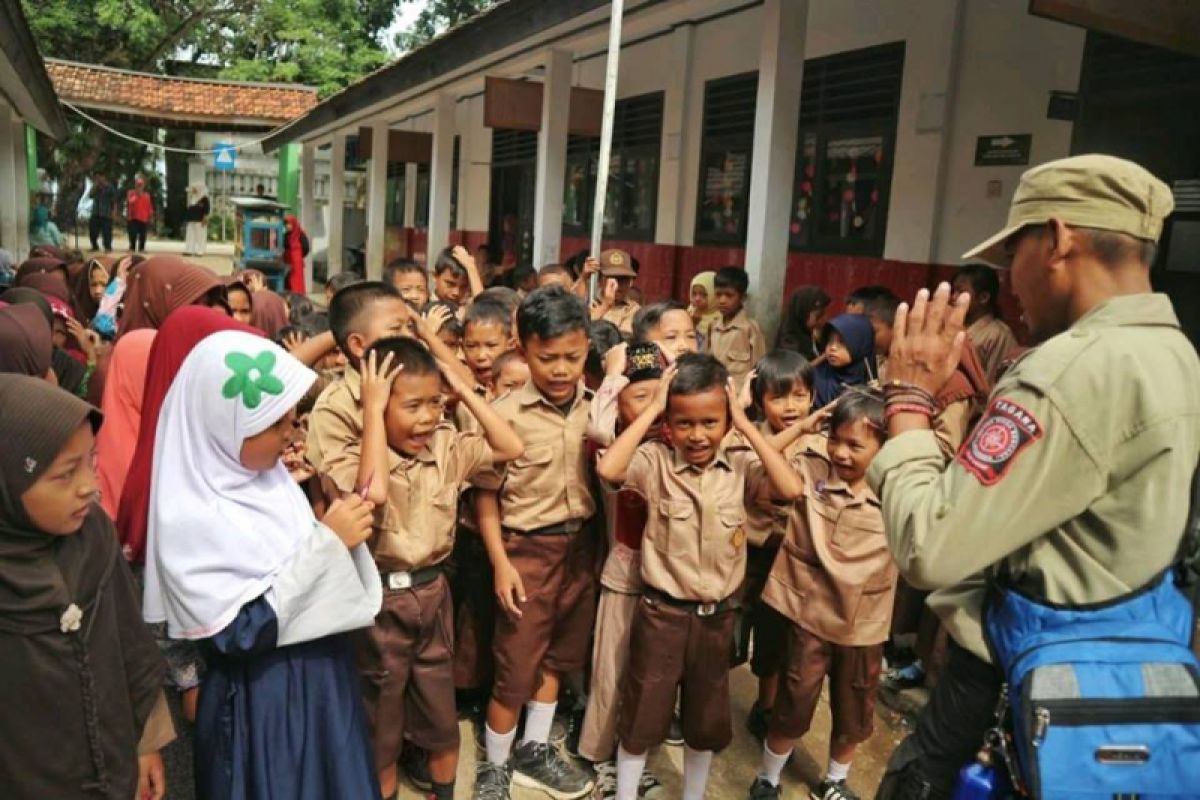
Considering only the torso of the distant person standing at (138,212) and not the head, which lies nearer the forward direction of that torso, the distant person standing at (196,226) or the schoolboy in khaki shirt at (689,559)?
the schoolboy in khaki shirt

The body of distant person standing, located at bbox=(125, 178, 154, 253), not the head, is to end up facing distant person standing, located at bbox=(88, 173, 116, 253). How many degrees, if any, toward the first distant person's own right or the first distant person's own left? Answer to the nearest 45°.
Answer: approximately 135° to the first distant person's own right

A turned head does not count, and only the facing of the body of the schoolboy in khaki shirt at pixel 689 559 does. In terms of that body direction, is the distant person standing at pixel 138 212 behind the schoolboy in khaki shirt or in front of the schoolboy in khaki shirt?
behind

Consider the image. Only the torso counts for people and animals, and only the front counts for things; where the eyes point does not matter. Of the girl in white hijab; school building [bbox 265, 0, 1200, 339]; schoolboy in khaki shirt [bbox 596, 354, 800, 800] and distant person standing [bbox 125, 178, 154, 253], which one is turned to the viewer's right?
the girl in white hijab

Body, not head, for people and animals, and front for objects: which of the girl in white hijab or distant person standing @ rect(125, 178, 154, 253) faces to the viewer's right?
the girl in white hijab

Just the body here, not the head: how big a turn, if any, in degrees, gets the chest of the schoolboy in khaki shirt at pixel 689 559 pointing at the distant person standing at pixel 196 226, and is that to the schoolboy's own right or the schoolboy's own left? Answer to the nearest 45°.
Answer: approximately 135° to the schoolboy's own right

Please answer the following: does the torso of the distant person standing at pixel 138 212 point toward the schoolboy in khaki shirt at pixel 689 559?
yes

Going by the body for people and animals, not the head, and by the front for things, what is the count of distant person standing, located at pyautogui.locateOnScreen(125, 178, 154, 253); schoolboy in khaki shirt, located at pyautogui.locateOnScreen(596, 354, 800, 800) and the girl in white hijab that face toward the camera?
2

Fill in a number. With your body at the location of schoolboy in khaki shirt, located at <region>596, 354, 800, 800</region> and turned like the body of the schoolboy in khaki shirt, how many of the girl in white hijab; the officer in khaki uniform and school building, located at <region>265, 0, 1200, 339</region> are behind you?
1

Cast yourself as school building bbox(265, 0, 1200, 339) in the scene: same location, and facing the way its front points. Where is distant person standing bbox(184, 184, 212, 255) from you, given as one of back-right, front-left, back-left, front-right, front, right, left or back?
right

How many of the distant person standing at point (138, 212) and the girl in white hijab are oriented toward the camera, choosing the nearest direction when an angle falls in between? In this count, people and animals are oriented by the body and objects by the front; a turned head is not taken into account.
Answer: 1

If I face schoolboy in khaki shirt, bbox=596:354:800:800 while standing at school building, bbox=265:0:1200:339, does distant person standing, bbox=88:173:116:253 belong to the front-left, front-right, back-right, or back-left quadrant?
back-right

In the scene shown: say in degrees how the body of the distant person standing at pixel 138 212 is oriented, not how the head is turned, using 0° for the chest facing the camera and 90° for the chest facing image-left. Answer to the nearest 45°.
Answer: approximately 0°

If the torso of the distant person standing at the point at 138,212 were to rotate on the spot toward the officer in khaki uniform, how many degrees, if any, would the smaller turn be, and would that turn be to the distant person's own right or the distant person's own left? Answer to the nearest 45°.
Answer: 0° — they already face them

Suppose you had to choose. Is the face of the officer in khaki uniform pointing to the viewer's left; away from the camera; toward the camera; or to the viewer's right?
to the viewer's left
